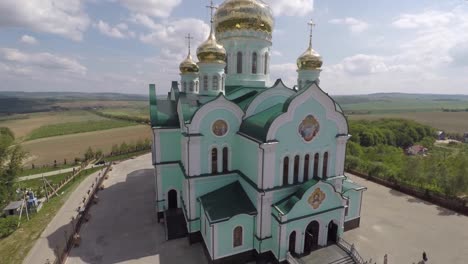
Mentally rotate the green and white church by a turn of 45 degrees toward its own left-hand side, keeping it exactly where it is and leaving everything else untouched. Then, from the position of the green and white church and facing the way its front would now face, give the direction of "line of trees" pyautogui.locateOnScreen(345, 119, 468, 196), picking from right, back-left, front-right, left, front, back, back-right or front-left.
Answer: front-left

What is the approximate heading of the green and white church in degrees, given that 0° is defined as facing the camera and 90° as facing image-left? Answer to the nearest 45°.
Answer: approximately 315°

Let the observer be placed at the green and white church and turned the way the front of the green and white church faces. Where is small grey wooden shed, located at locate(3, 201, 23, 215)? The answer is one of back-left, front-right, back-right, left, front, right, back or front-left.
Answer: back-right
